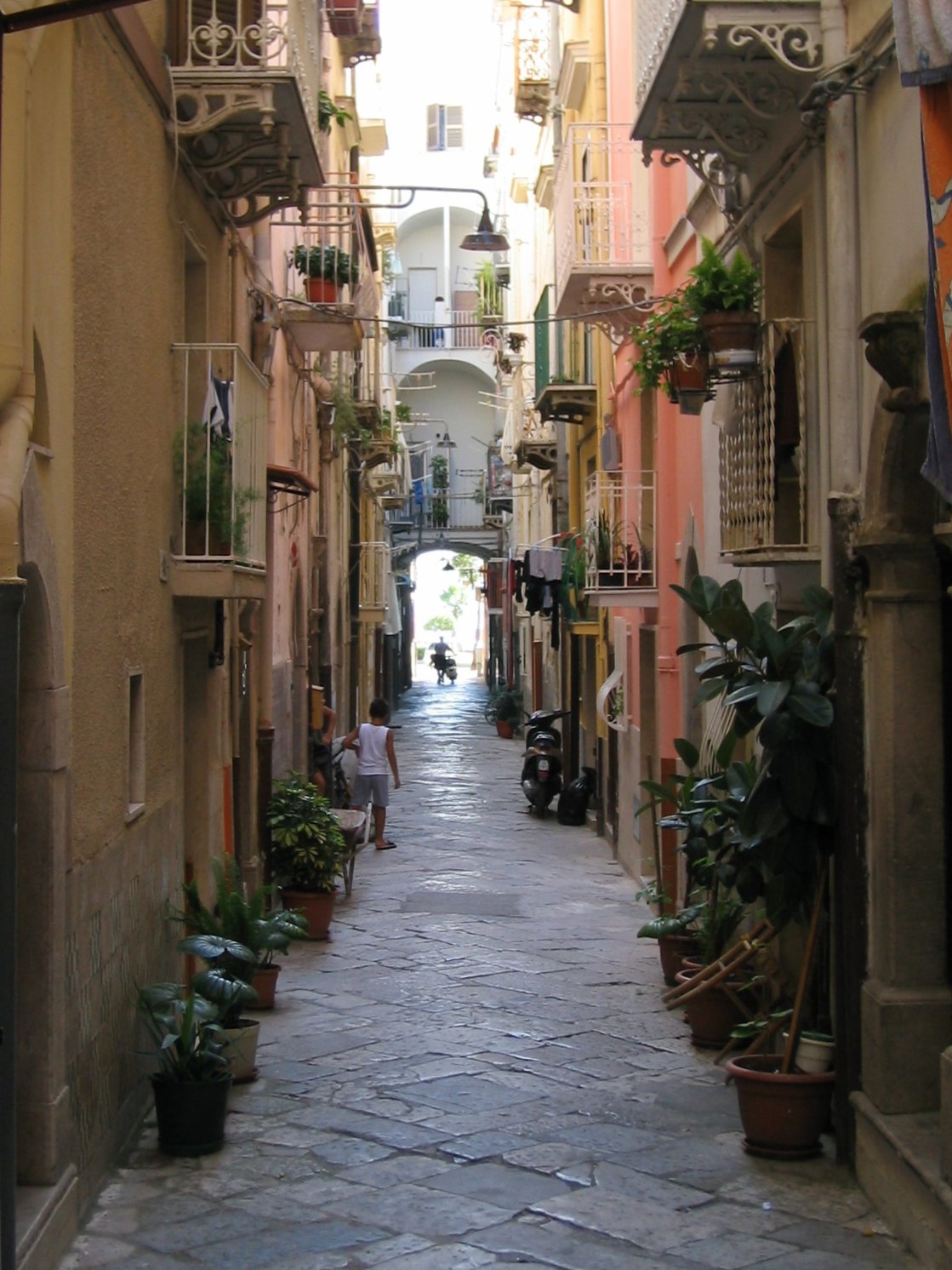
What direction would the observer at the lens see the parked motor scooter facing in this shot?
facing away from the viewer

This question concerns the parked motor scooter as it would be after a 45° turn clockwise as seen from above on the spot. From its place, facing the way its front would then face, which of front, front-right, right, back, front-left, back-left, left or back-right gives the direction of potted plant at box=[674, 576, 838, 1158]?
back-right

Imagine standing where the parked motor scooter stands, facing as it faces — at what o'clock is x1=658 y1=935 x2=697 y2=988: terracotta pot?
The terracotta pot is roughly at 6 o'clock from the parked motor scooter.

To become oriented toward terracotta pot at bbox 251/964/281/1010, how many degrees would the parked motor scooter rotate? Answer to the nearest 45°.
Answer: approximately 180°

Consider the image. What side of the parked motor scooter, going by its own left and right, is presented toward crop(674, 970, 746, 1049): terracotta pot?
back

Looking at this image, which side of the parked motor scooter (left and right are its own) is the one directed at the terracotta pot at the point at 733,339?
back

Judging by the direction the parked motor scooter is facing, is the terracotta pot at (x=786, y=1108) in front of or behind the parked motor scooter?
behind

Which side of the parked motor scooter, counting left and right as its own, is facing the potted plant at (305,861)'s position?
back
